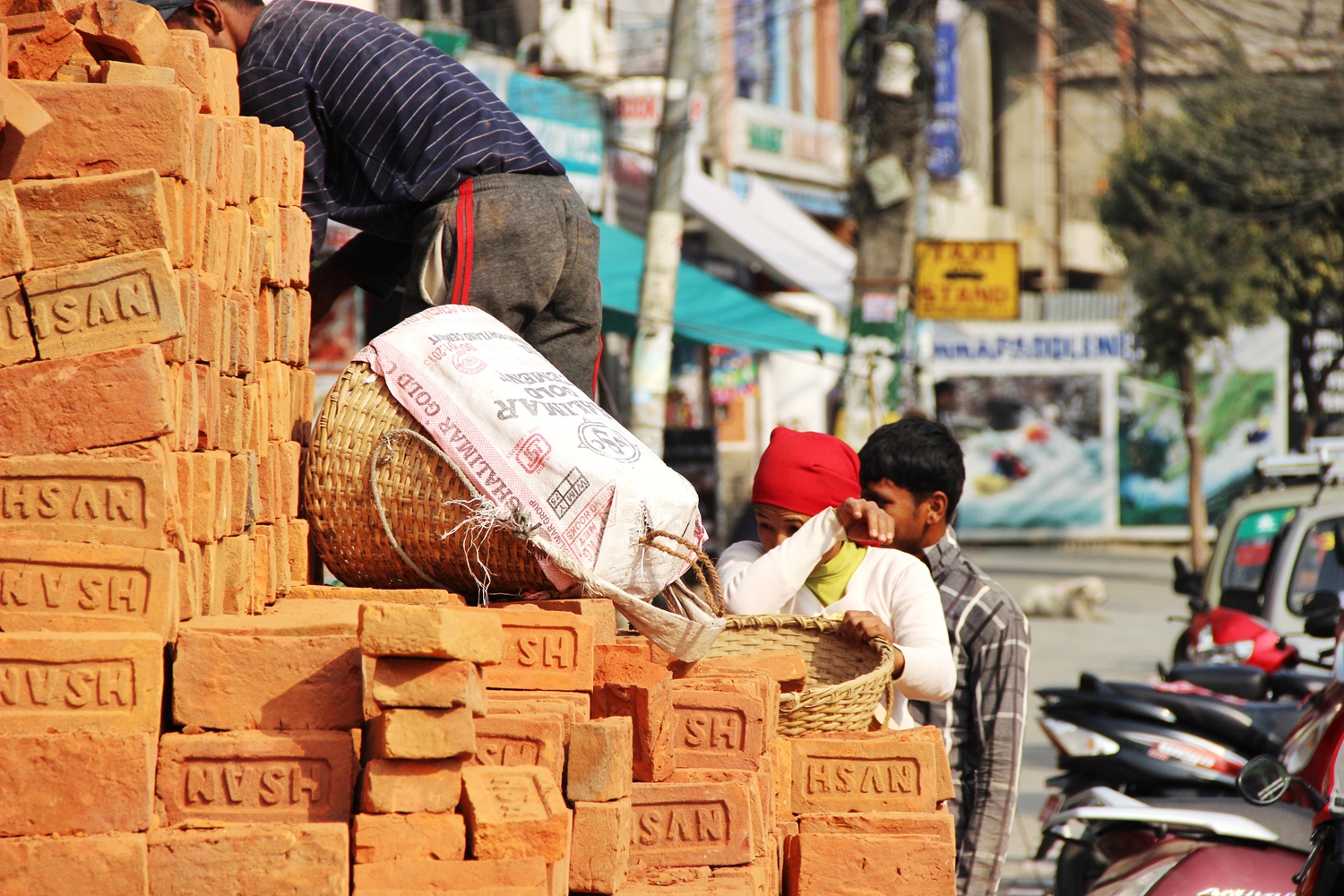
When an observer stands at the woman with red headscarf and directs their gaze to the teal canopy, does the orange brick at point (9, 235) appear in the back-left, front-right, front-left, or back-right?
back-left

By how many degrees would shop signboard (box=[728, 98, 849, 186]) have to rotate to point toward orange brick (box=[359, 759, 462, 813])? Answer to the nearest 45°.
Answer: approximately 45° to its right

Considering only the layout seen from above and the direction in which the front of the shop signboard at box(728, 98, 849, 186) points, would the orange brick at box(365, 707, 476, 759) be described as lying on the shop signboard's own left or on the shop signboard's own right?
on the shop signboard's own right

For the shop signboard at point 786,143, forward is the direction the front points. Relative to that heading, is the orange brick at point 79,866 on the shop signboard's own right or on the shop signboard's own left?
on the shop signboard's own right

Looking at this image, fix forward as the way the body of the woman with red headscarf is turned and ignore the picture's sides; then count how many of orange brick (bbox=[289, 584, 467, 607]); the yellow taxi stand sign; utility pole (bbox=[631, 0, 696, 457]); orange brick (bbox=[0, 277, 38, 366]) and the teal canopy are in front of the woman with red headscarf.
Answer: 2

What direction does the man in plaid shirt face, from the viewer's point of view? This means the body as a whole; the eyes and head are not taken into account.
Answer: to the viewer's left

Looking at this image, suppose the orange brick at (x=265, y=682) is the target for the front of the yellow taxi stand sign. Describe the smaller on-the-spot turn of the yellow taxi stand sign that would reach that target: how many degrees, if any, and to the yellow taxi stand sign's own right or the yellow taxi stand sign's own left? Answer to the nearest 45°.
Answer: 0° — it already faces it

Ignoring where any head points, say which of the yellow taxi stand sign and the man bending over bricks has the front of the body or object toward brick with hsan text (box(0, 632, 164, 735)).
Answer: the yellow taxi stand sign

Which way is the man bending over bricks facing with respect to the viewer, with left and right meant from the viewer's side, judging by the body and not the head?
facing away from the viewer and to the left of the viewer

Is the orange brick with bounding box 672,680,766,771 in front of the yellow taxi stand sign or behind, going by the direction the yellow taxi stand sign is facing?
in front

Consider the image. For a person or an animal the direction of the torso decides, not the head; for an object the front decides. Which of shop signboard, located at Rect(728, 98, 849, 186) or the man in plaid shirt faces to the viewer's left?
the man in plaid shirt

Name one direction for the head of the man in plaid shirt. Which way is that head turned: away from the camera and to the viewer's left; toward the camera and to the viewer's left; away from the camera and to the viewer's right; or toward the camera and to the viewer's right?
toward the camera and to the viewer's left
